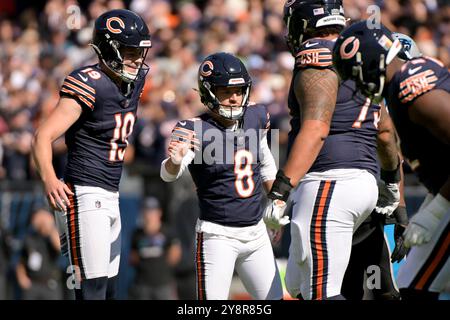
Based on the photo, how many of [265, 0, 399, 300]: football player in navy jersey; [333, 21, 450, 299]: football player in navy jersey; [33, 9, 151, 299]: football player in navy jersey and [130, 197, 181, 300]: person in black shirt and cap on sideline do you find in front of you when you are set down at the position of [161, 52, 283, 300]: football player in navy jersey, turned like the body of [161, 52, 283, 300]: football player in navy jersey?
2

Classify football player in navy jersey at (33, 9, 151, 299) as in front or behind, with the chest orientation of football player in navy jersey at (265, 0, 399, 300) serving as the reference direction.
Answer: in front

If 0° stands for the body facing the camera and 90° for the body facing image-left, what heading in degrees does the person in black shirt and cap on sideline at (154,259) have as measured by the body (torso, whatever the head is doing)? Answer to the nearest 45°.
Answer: approximately 0°

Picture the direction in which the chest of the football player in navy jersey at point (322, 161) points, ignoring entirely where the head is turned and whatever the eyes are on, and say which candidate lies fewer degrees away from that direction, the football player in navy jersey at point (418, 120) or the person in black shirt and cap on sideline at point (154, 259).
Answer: the person in black shirt and cap on sideline

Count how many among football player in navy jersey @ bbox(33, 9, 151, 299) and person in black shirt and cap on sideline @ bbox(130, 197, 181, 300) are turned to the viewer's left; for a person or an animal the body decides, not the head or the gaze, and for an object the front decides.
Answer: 0

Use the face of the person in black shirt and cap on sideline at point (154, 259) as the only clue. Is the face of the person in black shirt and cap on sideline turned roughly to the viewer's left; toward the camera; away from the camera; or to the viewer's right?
toward the camera

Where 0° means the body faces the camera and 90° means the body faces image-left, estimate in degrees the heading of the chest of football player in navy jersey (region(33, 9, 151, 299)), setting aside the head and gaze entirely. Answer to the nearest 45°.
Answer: approximately 315°

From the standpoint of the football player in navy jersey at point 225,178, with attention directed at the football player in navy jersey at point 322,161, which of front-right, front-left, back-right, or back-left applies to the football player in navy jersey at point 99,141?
back-right

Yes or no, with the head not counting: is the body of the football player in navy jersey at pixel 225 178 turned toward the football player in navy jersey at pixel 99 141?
no

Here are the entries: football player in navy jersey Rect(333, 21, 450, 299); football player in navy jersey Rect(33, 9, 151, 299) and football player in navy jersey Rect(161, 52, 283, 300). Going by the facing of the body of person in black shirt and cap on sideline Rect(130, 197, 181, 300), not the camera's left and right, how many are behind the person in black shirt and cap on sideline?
0

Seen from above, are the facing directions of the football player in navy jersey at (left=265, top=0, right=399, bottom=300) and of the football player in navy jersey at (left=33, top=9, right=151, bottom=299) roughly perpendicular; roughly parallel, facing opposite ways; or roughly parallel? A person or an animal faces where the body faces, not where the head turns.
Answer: roughly parallel, facing opposite ways

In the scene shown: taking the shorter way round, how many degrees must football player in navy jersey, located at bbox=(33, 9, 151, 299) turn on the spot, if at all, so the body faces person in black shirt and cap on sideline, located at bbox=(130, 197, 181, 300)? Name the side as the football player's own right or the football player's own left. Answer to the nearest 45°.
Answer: approximately 135° to the football player's own left

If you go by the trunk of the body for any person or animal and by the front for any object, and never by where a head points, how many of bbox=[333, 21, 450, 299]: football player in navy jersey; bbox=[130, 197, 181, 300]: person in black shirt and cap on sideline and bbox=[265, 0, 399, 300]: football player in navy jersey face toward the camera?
1

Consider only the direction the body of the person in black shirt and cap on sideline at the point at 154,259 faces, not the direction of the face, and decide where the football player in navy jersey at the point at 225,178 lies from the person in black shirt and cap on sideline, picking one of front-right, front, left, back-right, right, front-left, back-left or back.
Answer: front

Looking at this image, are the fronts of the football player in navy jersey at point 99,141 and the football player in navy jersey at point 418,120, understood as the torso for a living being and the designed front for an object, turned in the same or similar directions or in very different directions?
very different directions

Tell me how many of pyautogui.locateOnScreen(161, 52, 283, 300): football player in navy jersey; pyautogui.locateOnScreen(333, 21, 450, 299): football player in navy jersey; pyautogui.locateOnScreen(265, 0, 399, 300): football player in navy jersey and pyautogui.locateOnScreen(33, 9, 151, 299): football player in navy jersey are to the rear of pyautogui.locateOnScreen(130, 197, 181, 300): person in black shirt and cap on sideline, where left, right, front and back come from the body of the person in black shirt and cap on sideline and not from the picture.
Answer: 0

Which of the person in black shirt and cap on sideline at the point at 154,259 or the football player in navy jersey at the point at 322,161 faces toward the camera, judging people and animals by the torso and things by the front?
the person in black shirt and cap on sideline
